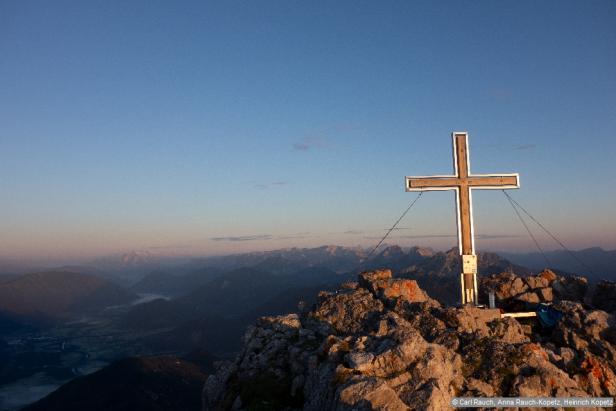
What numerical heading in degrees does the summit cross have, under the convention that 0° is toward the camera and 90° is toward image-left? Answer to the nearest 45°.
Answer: approximately 0°
